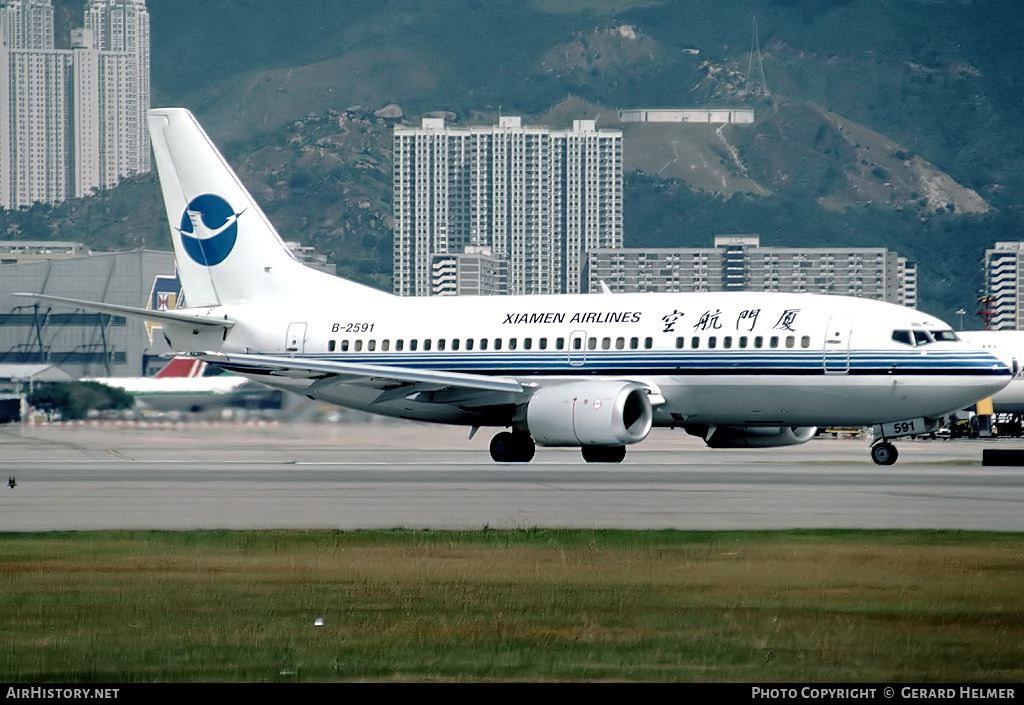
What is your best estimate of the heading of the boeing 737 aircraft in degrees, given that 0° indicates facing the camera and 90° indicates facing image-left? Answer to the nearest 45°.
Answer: approximately 315°
